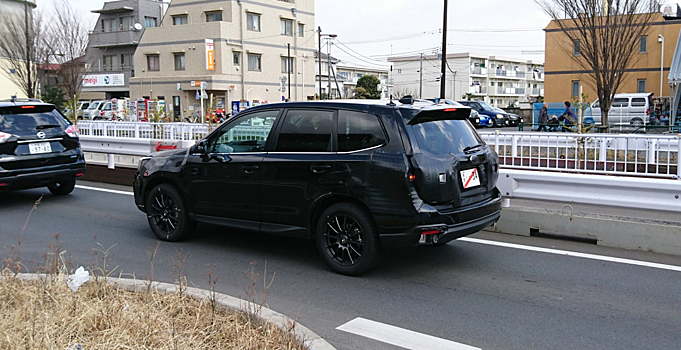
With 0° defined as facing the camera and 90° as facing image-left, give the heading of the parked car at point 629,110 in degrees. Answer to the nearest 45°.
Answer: approximately 90°

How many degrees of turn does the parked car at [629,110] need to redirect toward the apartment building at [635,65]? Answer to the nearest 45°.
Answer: approximately 90° to its right

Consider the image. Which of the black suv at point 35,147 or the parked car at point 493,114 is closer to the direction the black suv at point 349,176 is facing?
the black suv

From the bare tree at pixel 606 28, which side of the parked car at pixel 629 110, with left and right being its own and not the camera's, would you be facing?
left

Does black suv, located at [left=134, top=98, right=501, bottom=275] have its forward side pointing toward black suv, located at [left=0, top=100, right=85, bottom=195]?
yes

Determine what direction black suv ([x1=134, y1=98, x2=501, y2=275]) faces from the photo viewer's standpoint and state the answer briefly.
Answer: facing away from the viewer and to the left of the viewer

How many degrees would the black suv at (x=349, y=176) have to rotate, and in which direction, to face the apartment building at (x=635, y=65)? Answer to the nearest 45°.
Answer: approximately 90° to its right

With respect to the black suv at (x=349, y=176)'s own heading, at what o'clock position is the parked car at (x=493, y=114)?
The parked car is roughly at 2 o'clock from the black suv.

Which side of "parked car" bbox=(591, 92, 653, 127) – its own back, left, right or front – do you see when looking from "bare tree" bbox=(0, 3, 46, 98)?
front

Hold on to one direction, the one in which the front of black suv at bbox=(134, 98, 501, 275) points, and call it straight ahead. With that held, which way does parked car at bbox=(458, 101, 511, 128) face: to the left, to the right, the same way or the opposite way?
the opposite way

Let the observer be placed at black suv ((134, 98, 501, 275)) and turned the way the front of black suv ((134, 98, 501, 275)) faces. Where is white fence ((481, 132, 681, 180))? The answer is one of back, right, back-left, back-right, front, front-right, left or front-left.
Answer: right

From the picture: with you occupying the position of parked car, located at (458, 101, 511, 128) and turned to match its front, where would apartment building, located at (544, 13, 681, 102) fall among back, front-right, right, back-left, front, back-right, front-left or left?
left
